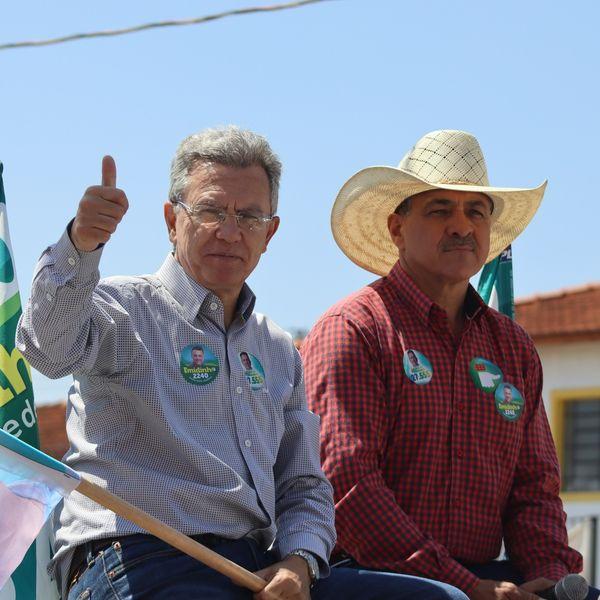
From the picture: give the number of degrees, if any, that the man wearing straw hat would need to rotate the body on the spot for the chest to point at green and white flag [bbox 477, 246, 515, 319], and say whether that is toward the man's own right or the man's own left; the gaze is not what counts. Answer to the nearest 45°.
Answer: approximately 135° to the man's own left

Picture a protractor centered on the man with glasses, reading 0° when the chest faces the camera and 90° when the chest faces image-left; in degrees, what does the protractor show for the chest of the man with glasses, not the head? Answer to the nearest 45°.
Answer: approximately 315°

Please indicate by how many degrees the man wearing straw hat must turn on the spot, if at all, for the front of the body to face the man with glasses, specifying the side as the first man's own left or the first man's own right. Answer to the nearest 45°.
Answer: approximately 90° to the first man's own right

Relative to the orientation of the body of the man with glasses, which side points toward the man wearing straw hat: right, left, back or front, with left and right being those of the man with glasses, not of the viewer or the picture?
left

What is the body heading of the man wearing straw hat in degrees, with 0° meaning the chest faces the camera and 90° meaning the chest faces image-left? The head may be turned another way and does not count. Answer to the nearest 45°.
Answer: approximately 315°

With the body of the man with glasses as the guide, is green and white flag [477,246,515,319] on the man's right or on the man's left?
on the man's left

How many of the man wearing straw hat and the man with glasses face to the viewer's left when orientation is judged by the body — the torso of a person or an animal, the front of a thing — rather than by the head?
0
